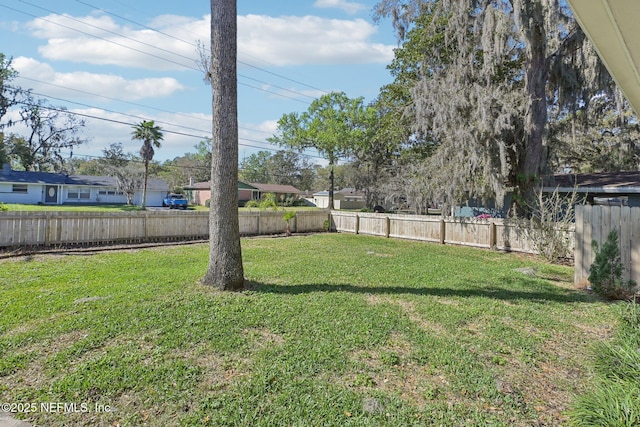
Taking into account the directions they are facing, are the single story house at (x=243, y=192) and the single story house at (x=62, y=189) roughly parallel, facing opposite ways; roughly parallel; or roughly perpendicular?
roughly parallel

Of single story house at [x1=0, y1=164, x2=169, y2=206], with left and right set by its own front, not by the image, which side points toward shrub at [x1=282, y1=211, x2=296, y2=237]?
front

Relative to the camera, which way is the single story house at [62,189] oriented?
toward the camera

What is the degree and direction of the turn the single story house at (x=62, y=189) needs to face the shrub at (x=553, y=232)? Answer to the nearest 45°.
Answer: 0° — it already faces it

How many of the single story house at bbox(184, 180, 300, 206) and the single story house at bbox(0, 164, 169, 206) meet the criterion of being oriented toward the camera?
2

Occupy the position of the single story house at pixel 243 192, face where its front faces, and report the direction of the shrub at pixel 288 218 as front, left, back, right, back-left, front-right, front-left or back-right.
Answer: front

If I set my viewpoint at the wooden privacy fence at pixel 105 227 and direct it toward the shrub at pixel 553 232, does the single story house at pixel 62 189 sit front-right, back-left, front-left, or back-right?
back-left

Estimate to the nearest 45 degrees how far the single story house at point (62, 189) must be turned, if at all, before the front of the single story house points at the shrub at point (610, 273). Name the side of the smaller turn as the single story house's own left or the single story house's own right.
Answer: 0° — it already faces it

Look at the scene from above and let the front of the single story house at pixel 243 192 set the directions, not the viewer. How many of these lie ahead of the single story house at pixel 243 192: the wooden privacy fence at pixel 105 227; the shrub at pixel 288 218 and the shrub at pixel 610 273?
3

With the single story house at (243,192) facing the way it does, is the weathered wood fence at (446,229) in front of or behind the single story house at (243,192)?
in front

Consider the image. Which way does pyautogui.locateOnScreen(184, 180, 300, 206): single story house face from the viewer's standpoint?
toward the camera

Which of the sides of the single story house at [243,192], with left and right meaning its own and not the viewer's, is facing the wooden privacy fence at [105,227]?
front

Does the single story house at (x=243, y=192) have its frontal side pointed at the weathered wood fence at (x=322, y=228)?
yes

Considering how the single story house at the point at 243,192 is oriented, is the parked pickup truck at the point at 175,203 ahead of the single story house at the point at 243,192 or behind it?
ahead

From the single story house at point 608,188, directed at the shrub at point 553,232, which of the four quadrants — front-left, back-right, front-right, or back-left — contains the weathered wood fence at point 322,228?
front-right

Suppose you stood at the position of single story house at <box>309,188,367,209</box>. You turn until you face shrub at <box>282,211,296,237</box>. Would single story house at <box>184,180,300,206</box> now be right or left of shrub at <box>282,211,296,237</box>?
right

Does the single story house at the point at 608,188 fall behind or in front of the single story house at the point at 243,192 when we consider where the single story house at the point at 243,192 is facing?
in front
